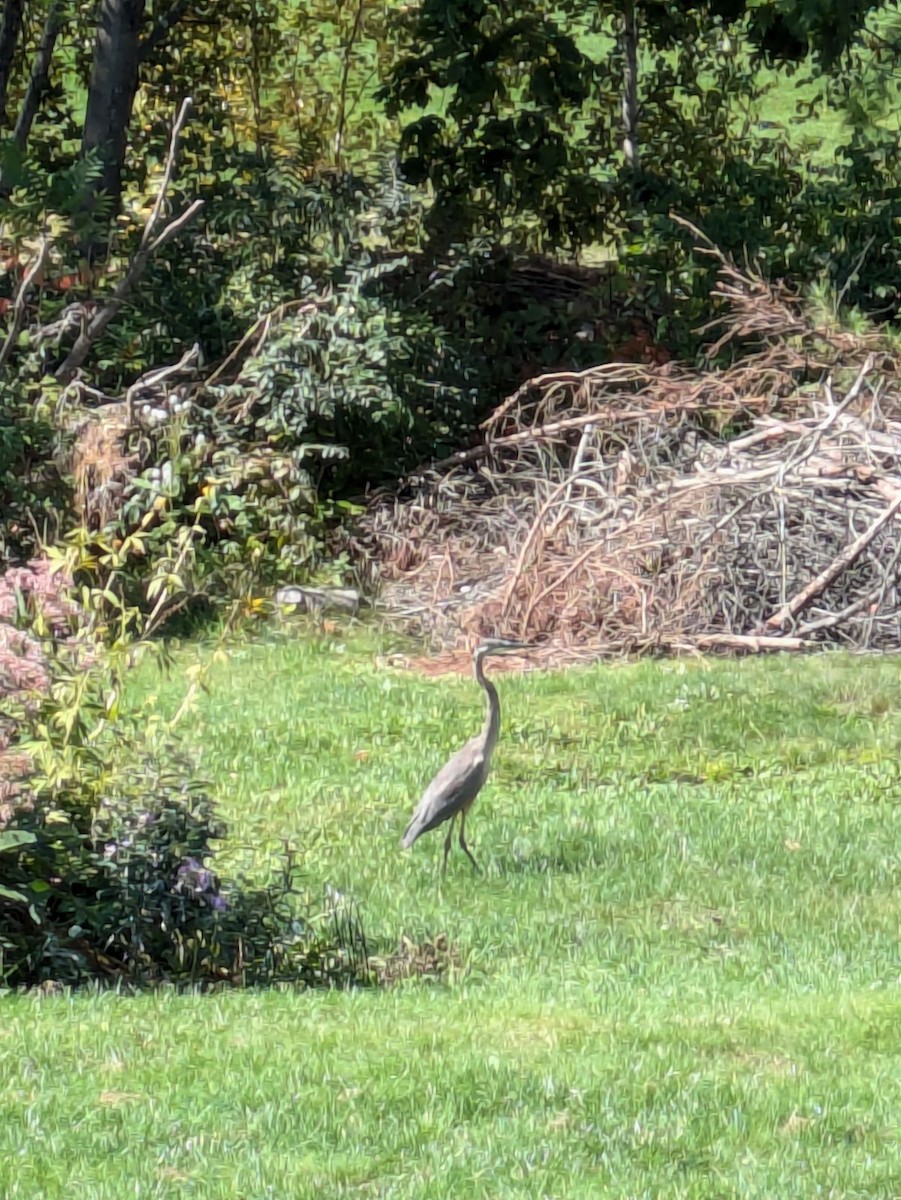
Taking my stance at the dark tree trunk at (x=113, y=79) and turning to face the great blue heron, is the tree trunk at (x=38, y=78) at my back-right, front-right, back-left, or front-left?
back-right

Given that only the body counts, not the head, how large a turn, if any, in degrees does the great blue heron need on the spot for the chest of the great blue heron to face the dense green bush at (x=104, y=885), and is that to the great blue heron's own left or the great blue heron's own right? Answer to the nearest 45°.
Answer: approximately 135° to the great blue heron's own right

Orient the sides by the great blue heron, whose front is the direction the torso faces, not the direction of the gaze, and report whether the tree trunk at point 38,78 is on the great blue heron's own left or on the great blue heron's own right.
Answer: on the great blue heron's own left

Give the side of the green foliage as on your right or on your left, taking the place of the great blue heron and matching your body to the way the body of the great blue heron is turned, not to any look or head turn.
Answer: on your left

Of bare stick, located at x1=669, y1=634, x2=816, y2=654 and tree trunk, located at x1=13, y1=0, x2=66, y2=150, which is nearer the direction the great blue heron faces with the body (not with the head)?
the bare stick

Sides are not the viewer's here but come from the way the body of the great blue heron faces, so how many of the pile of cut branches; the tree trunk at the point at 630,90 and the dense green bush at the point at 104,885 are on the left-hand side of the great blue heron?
2

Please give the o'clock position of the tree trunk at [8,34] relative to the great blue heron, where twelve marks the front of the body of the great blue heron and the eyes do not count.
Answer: The tree trunk is roughly at 8 o'clock from the great blue heron.

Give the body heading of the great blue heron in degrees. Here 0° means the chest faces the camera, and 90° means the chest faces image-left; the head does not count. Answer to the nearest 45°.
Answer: approximately 270°

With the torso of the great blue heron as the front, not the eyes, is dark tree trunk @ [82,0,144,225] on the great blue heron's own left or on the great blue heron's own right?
on the great blue heron's own left

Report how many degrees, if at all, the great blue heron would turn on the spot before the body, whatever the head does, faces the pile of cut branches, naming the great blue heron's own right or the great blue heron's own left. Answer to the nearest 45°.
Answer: approximately 90° to the great blue heron's own left

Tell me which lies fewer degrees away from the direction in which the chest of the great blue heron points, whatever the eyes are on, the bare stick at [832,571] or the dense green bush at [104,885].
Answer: the bare stick
